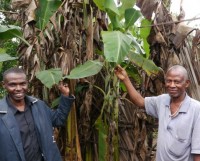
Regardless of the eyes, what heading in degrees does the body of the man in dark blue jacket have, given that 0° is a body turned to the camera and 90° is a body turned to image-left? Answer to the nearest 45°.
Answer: approximately 0°

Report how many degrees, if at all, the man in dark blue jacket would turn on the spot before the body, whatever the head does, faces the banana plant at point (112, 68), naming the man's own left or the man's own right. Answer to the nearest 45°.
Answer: approximately 135° to the man's own left
